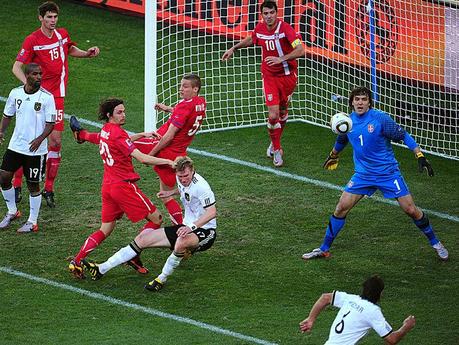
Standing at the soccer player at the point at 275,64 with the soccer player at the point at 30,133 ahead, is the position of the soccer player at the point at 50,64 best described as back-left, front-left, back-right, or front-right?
front-right

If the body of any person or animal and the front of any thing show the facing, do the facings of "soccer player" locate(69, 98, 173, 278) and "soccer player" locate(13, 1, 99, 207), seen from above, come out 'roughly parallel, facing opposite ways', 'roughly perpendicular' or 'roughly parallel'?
roughly perpendicular

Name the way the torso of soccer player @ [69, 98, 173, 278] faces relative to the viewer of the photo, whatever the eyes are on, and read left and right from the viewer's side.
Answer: facing away from the viewer and to the right of the viewer

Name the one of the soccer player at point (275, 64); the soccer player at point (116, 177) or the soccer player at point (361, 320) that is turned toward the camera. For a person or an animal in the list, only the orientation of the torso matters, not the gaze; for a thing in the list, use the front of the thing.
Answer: the soccer player at point (275, 64)

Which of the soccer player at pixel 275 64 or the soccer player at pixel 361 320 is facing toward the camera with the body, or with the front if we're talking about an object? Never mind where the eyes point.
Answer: the soccer player at pixel 275 64

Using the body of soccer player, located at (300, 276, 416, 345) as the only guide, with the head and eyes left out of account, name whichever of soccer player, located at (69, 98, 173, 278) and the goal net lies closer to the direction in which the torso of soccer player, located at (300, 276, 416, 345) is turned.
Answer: the goal net

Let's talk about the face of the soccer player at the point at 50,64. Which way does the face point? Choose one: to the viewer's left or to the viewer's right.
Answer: to the viewer's right

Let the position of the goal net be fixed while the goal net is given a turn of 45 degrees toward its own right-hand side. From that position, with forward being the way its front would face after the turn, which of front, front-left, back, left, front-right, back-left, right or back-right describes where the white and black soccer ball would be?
left

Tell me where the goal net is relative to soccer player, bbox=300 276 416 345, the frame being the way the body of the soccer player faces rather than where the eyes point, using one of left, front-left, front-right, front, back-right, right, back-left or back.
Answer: front-left

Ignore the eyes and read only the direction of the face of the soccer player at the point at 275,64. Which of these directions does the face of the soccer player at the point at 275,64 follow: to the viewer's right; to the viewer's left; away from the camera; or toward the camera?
toward the camera

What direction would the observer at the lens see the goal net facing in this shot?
facing the viewer and to the left of the viewer

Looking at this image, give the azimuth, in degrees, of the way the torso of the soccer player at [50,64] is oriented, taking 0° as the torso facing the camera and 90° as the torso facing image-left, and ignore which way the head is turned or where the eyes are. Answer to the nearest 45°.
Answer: approximately 315°

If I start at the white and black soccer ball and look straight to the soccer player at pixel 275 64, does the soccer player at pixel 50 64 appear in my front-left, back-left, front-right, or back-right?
front-left

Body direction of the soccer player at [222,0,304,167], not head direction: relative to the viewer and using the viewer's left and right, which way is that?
facing the viewer
